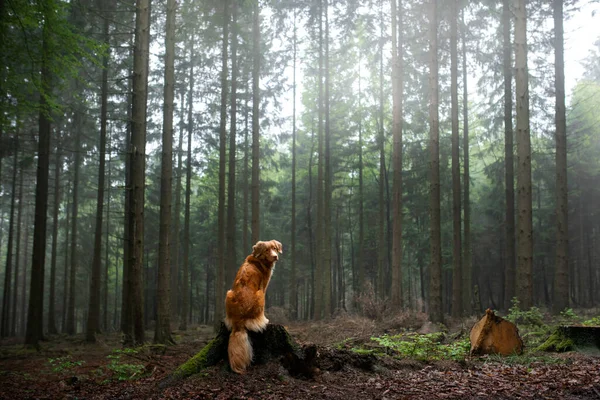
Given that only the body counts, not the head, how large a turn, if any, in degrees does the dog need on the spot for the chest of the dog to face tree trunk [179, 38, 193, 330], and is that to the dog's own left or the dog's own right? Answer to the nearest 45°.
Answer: approximately 45° to the dog's own left

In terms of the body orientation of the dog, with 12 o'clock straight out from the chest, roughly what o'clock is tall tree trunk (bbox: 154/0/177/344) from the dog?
The tall tree trunk is roughly at 10 o'clock from the dog.

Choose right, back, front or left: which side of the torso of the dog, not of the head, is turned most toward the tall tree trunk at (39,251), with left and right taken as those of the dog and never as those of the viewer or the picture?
left

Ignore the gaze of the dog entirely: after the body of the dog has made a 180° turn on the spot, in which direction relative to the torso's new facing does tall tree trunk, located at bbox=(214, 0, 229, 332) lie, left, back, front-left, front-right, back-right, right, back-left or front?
back-right

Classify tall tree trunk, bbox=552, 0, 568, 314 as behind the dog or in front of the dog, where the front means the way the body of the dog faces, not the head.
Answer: in front

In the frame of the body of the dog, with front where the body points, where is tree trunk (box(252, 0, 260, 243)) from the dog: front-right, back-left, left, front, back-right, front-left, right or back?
front-left

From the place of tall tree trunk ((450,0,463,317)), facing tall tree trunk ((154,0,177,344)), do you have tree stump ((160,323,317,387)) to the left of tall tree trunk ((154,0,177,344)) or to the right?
left

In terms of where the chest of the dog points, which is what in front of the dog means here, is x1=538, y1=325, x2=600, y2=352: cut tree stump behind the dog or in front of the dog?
in front

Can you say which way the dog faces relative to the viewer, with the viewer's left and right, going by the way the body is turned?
facing away from the viewer and to the right of the viewer
